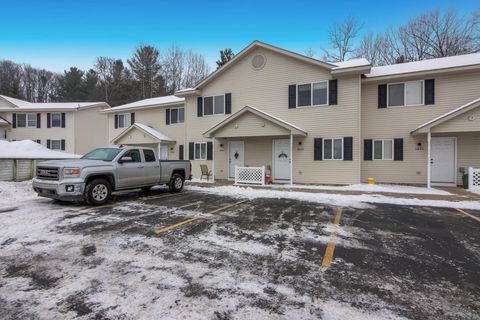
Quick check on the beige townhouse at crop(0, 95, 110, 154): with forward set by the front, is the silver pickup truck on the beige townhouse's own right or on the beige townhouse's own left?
on the beige townhouse's own left

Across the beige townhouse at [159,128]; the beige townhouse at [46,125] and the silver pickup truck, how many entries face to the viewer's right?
0

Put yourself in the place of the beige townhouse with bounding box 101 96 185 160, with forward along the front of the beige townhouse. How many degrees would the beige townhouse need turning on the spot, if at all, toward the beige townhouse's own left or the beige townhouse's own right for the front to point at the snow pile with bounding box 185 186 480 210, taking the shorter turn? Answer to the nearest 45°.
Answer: approximately 90° to the beige townhouse's own left

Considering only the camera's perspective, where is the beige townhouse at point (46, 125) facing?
facing the viewer and to the left of the viewer

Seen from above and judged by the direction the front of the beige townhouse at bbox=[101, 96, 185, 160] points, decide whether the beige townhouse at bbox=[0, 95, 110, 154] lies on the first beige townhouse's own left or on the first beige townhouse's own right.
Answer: on the first beige townhouse's own right

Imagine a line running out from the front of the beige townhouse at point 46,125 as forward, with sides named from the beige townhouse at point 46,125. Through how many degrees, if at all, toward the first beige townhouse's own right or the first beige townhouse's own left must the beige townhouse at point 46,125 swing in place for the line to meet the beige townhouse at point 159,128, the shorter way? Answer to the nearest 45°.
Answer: approximately 90° to the first beige townhouse's own left

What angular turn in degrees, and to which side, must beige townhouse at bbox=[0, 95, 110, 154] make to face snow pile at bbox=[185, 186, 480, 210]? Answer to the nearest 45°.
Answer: approximately 45° to its left

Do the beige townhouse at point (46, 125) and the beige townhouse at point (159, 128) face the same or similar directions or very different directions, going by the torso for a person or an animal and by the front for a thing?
same or similar directions

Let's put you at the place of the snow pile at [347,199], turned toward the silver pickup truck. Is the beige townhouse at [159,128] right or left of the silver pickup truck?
right

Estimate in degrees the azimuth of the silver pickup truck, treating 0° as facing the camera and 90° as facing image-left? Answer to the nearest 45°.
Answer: approximately 45°

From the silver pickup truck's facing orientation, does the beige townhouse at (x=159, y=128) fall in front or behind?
behind

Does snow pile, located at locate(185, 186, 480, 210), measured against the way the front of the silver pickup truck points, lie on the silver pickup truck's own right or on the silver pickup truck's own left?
on the silver pickup truck's own left
